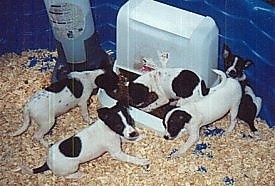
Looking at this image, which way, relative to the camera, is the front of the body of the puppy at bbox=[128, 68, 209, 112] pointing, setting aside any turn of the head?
to the viewer's left

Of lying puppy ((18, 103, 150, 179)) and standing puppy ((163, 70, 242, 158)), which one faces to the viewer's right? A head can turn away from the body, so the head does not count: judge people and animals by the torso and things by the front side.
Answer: the lying puppy

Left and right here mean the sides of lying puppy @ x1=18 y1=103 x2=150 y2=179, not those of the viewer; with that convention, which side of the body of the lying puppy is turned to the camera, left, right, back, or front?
right

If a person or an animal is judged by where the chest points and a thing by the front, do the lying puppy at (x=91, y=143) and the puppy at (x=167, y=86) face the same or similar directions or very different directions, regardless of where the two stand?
very different directions
